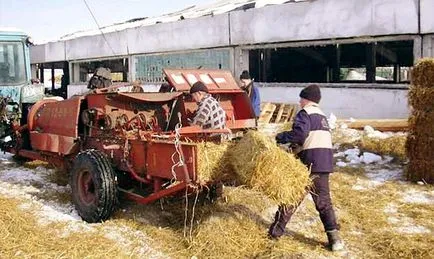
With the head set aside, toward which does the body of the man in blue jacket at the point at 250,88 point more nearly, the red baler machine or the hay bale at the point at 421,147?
the red baler machine

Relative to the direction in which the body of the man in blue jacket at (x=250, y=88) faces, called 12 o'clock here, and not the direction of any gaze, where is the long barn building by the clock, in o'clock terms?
The long barn building is roughly at 5 o'clock from the man in blue jacket.

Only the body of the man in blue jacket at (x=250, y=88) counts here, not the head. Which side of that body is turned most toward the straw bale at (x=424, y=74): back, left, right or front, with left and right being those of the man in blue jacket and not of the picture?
left

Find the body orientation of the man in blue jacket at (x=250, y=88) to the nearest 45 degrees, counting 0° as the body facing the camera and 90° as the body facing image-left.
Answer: approximately 45°

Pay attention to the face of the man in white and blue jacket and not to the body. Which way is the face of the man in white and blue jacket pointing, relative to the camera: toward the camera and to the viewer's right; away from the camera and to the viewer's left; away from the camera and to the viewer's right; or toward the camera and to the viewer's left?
away from the camera and to the viewer's left

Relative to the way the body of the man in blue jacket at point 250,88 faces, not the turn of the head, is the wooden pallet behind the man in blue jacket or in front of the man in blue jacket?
behind

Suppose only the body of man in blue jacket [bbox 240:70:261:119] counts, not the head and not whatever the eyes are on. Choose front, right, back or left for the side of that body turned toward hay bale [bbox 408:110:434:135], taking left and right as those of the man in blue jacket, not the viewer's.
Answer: left

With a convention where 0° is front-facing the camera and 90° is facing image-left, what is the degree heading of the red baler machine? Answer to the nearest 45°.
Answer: approximately 135°

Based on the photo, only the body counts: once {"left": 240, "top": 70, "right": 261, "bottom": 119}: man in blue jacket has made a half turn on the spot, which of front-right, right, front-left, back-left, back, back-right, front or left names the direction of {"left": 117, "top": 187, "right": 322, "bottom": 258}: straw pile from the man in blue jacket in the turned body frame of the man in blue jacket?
back-right

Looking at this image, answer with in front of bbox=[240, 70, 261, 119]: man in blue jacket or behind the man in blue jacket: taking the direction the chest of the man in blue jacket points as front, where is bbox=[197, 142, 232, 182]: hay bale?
in front

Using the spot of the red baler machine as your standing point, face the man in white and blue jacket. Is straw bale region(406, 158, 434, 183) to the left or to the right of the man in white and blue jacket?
left

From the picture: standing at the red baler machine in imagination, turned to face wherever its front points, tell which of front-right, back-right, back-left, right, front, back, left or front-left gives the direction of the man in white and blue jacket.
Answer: back

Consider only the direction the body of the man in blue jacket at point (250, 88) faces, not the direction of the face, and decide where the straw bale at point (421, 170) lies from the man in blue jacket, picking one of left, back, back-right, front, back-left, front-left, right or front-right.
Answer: left

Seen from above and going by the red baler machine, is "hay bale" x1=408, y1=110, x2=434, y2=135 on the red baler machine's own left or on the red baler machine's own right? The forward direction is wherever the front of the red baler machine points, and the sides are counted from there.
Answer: on the red baler machine's own right
